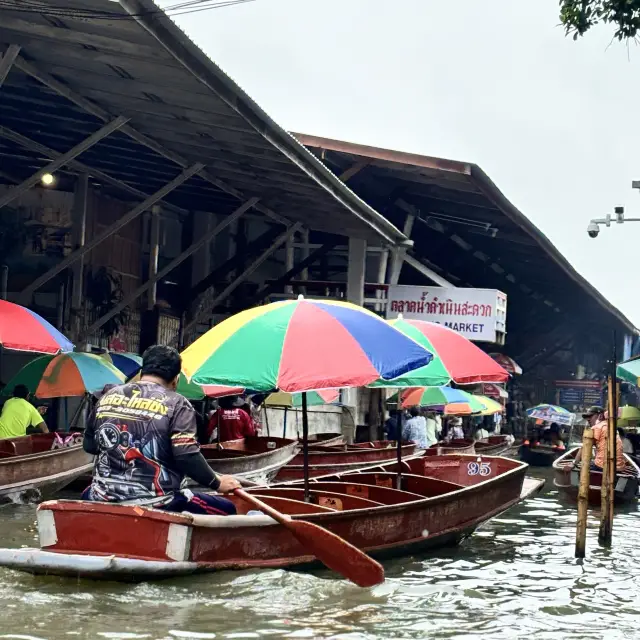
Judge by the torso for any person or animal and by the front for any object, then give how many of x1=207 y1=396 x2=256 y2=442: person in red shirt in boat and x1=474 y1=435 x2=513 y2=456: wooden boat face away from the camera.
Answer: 1

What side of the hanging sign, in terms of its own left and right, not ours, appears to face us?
front

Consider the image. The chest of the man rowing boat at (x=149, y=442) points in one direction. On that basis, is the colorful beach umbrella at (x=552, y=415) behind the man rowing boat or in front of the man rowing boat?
in front

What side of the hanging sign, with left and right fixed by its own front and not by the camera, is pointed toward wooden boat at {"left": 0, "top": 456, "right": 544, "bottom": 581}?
front

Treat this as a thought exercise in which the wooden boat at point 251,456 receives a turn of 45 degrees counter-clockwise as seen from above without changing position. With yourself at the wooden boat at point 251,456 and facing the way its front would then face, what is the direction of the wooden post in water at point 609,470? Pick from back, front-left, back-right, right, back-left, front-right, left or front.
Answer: right

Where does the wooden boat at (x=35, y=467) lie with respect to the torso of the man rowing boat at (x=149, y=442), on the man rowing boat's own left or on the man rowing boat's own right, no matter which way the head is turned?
on the man rowing boat's own left

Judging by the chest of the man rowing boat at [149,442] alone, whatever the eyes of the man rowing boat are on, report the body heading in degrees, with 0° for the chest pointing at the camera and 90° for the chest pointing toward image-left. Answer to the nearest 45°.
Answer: approximately 225°

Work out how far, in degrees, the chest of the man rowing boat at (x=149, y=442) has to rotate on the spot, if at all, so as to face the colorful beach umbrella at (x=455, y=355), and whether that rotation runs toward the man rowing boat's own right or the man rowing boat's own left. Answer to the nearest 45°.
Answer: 0° — they already face it

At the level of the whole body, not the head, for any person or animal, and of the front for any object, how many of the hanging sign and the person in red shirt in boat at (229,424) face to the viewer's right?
0

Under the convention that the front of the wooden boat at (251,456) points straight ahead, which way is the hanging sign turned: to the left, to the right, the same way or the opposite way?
to the right

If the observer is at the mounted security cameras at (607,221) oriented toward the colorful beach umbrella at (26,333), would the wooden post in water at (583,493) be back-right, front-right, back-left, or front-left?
front-left

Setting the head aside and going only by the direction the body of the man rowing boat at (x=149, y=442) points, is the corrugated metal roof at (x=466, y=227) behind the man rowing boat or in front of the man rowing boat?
in front
